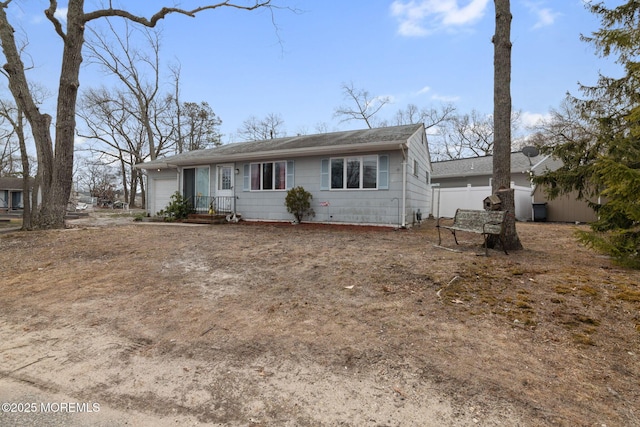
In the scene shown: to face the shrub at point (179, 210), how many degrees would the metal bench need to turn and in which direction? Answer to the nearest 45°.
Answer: approximately 45° to its right

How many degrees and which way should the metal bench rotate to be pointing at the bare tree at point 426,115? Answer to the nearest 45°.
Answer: approximately 135° to its right

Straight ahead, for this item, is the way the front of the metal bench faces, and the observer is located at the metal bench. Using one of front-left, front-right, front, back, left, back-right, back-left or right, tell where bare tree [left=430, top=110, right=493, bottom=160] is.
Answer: back-right

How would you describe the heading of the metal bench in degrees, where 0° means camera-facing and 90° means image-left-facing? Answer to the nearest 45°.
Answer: approximately 45°

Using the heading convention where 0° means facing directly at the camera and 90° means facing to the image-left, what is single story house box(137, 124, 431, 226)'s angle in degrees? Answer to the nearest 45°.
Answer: approximately 45°

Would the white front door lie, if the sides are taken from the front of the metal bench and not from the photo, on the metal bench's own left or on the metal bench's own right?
on the metal bench's own right

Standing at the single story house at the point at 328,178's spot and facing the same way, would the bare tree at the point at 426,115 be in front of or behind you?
behind

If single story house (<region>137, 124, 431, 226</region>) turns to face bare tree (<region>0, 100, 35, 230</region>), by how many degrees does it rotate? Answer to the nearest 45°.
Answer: approximately 45° to its right

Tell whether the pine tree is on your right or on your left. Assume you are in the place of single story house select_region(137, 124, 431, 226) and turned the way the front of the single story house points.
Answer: on your left

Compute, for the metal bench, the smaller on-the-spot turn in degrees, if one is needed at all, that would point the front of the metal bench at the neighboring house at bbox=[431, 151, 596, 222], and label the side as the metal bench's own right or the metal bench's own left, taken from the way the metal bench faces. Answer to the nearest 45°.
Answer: approximately 135° to the metal bench's own right

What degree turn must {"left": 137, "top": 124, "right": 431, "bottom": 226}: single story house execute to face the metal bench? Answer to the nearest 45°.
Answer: approximately 45° to its left

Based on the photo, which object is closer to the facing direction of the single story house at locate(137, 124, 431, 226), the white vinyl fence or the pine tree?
the pine tree

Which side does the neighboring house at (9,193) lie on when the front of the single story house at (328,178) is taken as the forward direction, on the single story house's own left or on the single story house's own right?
on the single story house's own right
